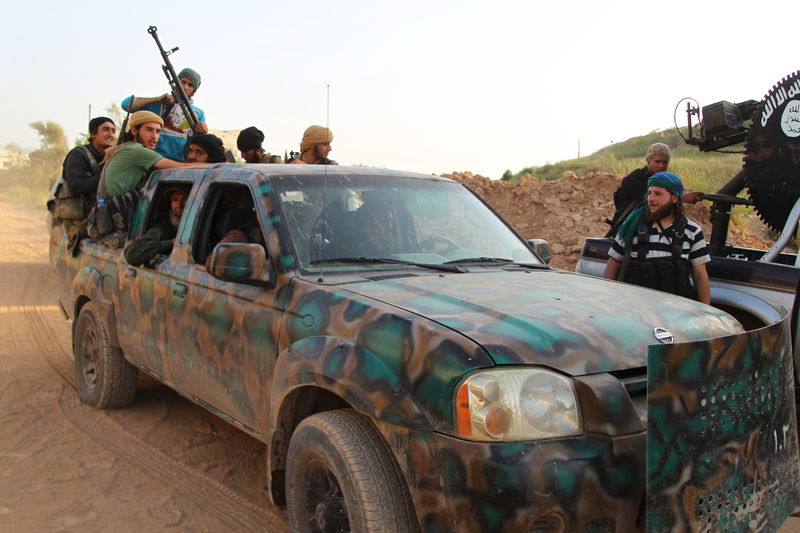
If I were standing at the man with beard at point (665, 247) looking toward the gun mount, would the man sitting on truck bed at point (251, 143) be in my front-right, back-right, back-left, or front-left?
back-left

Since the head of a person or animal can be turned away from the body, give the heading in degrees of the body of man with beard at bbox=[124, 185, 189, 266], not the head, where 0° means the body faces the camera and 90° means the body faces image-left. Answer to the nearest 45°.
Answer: approximately 315°

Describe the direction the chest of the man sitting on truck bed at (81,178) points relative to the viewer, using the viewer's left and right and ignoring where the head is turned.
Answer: facing to the right of the viewer
